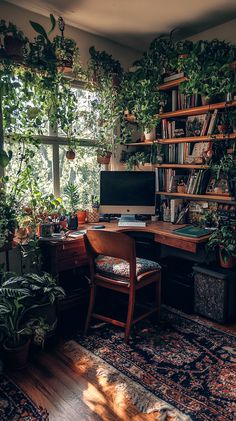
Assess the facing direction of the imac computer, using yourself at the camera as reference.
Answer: facing the viewer

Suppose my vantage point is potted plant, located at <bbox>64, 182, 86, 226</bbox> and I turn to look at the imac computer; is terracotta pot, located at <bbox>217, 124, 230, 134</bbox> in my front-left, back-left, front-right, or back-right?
front-right

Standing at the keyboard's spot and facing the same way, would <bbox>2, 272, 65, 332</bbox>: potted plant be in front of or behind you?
in front

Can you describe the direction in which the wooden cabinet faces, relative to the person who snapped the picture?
facing the viewer and to the right of the viewer

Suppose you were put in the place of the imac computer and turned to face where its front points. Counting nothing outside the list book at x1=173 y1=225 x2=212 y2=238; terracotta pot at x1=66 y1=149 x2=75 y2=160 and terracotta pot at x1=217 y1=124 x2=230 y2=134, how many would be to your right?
1

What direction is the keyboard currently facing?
toward the camera

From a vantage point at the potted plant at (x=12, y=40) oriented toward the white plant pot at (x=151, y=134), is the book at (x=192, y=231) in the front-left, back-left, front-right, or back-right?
front-right

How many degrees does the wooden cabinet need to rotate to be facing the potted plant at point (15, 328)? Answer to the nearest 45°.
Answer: approximately 90° to its right

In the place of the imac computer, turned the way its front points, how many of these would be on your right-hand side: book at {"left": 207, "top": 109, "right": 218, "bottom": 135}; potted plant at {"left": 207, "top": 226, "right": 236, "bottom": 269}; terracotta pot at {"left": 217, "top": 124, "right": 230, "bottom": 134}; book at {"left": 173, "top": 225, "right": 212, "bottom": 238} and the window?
1

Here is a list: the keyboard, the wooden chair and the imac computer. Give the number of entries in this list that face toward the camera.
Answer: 2

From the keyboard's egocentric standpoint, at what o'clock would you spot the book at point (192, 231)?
The book is roughly at 10 o'clock from the keyboard.
